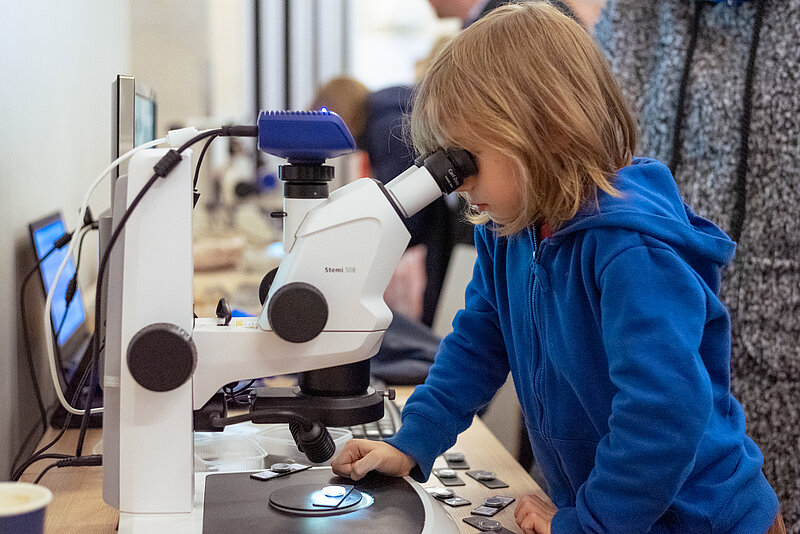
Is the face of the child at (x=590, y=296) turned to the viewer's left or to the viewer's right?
to the viewer's left

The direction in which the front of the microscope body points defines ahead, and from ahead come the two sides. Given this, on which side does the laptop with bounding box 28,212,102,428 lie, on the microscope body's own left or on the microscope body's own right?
on the microscope body's own left

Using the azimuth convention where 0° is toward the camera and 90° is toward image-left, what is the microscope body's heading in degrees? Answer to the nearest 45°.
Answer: approximately 270°
